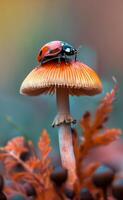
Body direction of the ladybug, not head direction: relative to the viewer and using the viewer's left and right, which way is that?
facing to the right of the viewer
